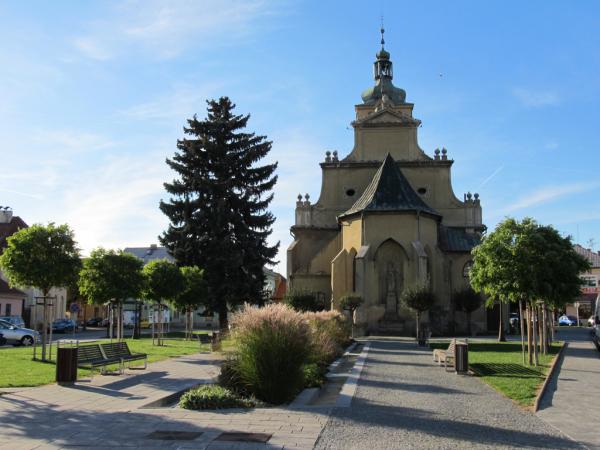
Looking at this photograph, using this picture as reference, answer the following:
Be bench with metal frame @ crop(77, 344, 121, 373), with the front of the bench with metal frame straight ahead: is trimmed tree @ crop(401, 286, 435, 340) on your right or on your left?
on your left

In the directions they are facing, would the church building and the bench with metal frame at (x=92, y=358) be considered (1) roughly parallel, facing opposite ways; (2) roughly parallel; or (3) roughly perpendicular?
roughly perpendicular

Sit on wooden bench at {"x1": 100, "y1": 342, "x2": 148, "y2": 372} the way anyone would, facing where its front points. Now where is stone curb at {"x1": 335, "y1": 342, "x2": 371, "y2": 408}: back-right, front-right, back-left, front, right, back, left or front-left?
front

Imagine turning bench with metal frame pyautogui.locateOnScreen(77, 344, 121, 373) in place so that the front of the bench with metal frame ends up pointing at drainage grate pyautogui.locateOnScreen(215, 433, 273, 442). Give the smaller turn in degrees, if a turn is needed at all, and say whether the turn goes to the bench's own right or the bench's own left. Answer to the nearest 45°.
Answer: approximately 45° to the bench's own right

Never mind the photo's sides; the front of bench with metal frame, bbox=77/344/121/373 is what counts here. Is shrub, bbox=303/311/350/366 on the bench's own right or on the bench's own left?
on the bench's own left

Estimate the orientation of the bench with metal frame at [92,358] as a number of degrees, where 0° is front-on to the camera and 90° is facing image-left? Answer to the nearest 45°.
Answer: approximately 315°

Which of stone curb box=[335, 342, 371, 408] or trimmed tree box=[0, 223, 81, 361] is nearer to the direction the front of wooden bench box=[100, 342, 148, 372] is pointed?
the stone curb

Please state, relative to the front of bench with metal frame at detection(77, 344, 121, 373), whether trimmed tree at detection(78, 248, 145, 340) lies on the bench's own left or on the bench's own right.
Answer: on the bench's own left

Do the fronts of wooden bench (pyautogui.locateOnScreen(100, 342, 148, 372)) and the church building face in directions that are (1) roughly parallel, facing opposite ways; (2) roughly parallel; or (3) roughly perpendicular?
roughly perpendicular

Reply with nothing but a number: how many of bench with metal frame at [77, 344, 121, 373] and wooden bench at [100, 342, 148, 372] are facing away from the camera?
0

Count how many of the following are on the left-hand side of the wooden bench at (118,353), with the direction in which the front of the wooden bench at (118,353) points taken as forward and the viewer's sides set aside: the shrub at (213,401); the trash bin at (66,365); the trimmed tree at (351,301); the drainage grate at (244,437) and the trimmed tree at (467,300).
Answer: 2

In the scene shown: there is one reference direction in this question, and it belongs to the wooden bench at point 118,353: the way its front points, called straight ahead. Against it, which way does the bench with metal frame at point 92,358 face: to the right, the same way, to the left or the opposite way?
the same way
